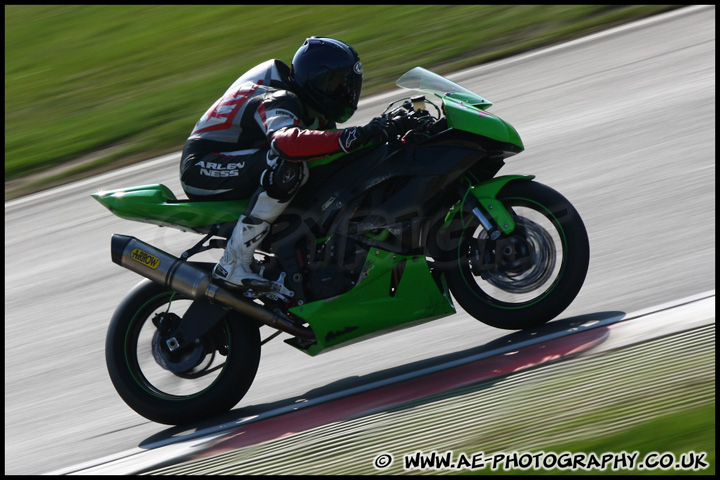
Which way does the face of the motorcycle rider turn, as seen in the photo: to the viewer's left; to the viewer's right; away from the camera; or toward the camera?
to the viewer's right

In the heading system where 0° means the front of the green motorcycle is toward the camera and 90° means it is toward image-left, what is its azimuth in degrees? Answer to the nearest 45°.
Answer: approximately 270°

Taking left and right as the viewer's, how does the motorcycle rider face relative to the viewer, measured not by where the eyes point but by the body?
facing to the right of the viewer
